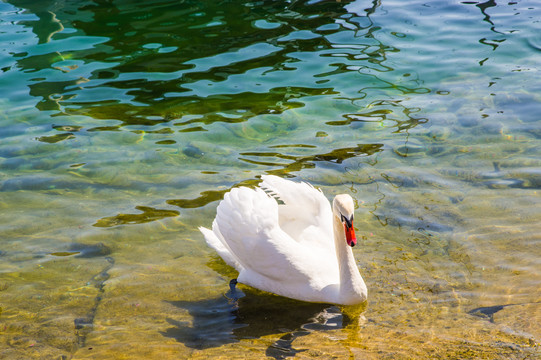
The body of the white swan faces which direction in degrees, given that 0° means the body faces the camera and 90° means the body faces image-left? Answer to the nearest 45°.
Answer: approximately 315°
